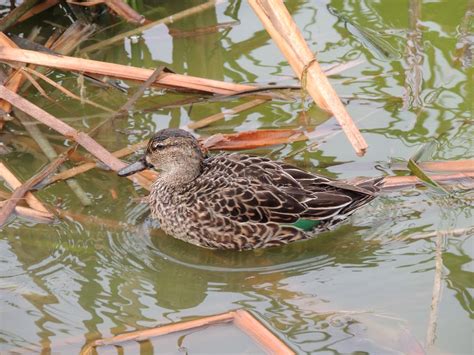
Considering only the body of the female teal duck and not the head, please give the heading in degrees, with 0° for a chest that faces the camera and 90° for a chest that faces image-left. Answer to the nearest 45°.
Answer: approximately 90°

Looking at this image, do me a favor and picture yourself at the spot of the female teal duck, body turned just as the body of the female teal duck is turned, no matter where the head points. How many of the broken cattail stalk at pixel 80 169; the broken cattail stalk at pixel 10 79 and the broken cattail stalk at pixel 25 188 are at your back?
0

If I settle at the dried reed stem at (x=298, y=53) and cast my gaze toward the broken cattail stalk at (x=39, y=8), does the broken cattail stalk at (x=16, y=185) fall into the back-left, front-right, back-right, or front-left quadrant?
front-left

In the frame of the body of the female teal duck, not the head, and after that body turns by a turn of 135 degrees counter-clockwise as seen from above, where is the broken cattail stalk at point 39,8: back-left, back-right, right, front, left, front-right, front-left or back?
back

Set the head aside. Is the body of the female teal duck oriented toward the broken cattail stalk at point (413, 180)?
no

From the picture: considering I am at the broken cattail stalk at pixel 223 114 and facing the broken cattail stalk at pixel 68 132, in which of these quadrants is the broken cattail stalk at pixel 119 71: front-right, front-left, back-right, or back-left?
front-right

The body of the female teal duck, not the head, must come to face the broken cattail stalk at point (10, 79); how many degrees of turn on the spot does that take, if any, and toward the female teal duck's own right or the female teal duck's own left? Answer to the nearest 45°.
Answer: approximately 45° to the female teal duck's own right

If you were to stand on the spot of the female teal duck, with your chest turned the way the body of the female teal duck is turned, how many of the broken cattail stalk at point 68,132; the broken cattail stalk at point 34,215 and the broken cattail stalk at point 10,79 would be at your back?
0

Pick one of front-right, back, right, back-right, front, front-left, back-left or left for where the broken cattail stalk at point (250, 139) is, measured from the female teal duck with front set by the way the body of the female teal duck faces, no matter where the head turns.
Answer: right

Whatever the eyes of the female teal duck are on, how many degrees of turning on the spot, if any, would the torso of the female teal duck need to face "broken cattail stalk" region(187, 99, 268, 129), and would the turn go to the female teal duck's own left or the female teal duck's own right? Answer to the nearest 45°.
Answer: approximately 90° to the female teal duck's own right

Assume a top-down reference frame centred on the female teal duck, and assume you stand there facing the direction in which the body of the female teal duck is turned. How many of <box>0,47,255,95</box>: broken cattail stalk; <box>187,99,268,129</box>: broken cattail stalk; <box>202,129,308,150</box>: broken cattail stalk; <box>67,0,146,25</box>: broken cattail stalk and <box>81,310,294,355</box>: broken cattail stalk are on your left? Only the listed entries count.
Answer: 1

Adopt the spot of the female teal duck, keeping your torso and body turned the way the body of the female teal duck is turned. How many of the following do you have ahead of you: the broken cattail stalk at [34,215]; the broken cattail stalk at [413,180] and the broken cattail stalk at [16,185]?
2

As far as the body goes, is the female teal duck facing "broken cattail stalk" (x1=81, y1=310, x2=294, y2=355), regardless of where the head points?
no

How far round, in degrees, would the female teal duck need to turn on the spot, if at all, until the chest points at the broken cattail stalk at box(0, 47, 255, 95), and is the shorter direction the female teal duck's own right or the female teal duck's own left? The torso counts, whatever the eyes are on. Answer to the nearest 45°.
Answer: approximately 45° to the female teal duck's own right

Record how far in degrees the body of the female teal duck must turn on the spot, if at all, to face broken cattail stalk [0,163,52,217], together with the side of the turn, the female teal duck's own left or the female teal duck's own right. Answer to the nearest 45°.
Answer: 0° — it already faces it
